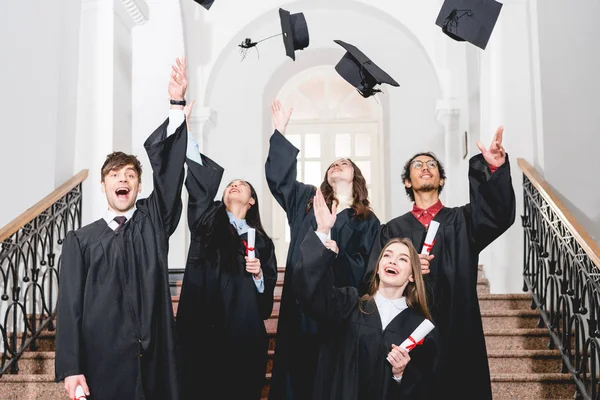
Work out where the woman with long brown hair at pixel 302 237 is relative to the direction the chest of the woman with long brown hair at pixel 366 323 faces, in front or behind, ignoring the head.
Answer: behind

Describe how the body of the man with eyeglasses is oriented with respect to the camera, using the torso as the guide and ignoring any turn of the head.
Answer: toward the camera

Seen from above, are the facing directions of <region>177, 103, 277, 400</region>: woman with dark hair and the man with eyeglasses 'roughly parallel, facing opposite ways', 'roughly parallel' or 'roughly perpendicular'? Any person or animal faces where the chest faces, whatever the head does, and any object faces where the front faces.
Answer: roughly parallel

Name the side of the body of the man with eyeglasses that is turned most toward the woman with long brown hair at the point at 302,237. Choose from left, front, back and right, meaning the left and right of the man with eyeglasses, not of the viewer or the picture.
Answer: right

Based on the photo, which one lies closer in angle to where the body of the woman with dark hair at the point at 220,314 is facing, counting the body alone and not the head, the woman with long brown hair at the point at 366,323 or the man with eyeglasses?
the woman with long brown hair

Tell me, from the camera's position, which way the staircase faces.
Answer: facing the viewer

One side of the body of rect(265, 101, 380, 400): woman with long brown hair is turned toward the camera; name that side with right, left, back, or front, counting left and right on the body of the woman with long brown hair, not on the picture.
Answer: front
